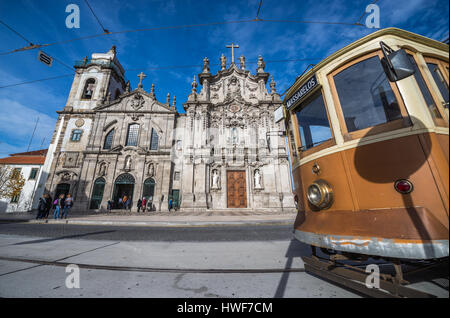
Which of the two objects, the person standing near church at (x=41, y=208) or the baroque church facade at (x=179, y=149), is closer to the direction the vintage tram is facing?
the person standing near church

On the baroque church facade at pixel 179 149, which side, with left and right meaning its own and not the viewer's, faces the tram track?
front

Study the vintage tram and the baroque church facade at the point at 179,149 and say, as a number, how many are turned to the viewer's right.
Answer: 0

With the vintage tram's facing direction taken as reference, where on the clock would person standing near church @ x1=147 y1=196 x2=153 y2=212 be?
The person standing near church is roughly at 2 o'clock from the vintage tram.

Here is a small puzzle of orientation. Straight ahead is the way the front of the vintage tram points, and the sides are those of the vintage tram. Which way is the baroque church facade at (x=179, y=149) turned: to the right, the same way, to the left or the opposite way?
to the left

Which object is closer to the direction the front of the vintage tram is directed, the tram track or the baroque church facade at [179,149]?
the tram track

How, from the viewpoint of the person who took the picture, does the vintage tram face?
facing the viewer and to the left of the viewer

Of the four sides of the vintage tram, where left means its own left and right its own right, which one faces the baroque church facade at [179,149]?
right

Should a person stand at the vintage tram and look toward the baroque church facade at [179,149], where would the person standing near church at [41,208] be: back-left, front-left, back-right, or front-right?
front-left

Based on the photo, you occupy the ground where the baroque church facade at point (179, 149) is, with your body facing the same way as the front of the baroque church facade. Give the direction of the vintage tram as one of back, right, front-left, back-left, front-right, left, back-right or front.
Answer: front
